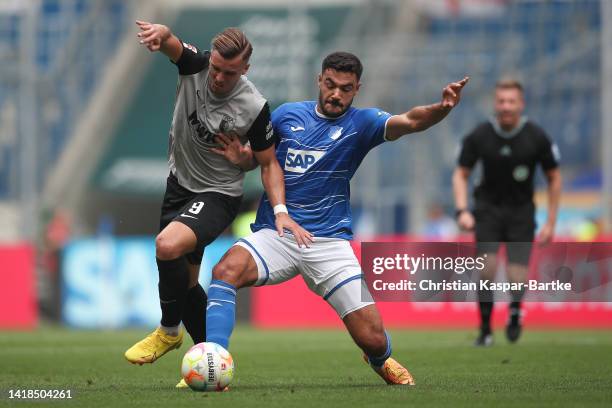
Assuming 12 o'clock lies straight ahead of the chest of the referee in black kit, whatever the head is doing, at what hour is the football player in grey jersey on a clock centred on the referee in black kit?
The football player in grey jersey is roughly at 1 o'clock from the referee in black kit.

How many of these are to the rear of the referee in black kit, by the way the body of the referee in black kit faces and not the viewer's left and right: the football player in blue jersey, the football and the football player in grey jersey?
0

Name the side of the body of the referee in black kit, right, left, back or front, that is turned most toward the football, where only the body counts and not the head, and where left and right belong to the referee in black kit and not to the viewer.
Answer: front

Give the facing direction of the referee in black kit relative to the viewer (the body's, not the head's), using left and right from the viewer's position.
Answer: facing the viewer

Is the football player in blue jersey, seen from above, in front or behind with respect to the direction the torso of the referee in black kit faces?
in front

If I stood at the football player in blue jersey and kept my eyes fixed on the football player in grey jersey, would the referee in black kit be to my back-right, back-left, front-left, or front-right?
back-right

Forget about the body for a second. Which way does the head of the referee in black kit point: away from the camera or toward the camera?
toward the camera
